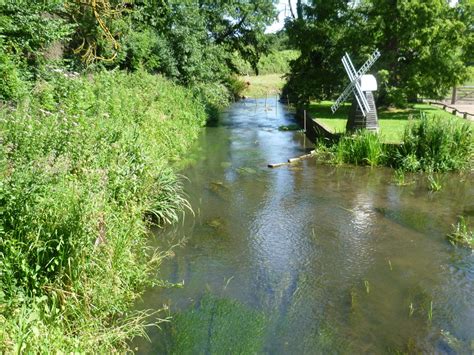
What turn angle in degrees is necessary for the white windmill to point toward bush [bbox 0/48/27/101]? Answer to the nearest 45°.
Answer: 0° — it already faces it

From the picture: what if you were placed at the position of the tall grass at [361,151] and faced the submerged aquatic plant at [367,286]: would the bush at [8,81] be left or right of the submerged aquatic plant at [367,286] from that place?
right

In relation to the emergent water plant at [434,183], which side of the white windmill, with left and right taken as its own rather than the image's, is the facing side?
left

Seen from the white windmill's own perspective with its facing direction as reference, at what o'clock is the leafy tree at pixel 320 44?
The leafy tree is roughly at 4 o'clock from the white windmill.

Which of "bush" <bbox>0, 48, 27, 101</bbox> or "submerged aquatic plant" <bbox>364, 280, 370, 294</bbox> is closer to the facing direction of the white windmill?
the bush

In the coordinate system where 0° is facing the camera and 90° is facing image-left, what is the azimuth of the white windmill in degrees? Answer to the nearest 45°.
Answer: approximately 45°

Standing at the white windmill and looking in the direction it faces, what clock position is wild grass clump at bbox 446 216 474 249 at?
The wild grass clump is roughly at 10 o'clock from the white windmill.

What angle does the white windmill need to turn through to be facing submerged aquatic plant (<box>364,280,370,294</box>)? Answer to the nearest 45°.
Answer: approximately 45° to its left

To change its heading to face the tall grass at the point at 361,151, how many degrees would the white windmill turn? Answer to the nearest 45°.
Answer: approximately 45° to its left
